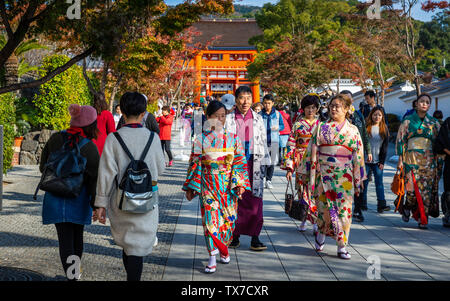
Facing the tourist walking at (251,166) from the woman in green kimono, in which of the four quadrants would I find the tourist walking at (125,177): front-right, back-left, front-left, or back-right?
front-left

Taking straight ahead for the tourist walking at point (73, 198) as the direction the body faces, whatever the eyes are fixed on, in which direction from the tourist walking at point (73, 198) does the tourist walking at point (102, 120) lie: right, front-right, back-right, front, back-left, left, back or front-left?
front-left

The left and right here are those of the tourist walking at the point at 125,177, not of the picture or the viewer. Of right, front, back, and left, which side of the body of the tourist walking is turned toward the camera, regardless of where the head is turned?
back

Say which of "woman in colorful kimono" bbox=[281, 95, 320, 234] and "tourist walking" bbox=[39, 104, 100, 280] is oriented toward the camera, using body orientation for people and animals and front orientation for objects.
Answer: the woman in colorful kimono

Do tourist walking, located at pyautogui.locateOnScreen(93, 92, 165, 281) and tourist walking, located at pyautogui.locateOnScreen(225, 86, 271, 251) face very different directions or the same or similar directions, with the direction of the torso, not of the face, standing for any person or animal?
very different directions

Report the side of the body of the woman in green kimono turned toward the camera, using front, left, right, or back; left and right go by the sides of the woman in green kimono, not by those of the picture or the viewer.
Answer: front

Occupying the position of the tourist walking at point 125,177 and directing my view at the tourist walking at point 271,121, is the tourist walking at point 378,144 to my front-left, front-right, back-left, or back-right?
front-right

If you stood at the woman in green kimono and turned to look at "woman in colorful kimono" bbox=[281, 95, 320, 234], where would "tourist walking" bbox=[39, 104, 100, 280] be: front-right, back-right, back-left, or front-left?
front-left

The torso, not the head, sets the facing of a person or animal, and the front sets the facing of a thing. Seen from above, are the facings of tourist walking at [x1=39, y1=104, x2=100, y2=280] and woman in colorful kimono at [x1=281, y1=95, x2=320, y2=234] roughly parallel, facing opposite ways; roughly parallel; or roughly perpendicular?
roughly parallel, facing opposite ways

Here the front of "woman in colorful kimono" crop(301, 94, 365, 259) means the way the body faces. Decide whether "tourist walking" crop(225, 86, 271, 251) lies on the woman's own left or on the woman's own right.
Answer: on the woman's own right

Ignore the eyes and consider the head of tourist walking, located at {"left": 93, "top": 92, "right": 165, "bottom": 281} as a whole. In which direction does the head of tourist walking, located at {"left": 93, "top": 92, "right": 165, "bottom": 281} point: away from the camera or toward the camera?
away from the camera

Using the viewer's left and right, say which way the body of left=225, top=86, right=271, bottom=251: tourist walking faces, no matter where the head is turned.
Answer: facing the viewer
